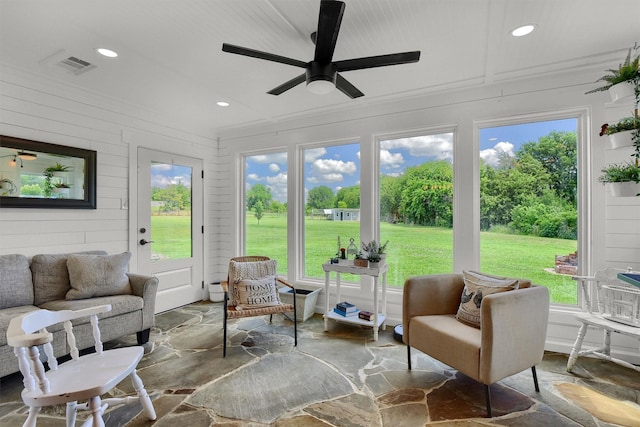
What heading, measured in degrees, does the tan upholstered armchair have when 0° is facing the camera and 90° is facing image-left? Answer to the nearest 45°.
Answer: approximately 45°

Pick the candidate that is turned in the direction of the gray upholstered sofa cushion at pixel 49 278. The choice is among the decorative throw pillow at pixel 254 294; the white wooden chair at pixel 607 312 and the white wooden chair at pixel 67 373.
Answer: the white wooden chair at pixel 607 312

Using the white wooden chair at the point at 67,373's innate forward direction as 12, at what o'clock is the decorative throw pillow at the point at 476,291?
The decorative throw pillow is roughly at 11 o'clock from the white wooden chair.

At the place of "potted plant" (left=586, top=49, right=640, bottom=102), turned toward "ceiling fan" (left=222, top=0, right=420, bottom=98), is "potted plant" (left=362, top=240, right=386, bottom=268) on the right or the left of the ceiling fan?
right

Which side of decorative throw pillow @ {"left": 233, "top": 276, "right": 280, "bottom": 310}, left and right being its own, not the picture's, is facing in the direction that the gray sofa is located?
right

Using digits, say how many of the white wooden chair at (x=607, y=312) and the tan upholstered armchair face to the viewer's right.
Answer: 0

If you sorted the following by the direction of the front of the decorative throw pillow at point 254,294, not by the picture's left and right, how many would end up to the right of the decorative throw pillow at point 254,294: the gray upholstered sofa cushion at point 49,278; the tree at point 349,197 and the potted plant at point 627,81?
1

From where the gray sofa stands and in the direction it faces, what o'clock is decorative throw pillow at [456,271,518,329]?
The decorative throw pillow is roughly at 12 o'clock from the gray sofa.

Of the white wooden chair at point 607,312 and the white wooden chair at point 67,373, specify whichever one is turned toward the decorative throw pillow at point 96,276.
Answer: the white wooden chair at point 607,312

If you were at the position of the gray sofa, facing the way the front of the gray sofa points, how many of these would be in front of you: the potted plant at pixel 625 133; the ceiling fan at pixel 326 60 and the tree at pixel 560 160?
3

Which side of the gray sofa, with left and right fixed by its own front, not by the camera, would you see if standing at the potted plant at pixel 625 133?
front

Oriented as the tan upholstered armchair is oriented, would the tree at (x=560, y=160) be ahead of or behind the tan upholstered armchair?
behind

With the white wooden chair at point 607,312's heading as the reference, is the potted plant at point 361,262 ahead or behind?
ahead

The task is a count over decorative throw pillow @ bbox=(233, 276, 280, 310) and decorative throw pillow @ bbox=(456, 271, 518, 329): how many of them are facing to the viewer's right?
0

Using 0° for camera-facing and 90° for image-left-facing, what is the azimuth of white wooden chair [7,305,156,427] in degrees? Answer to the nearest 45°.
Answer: approximately 315°
